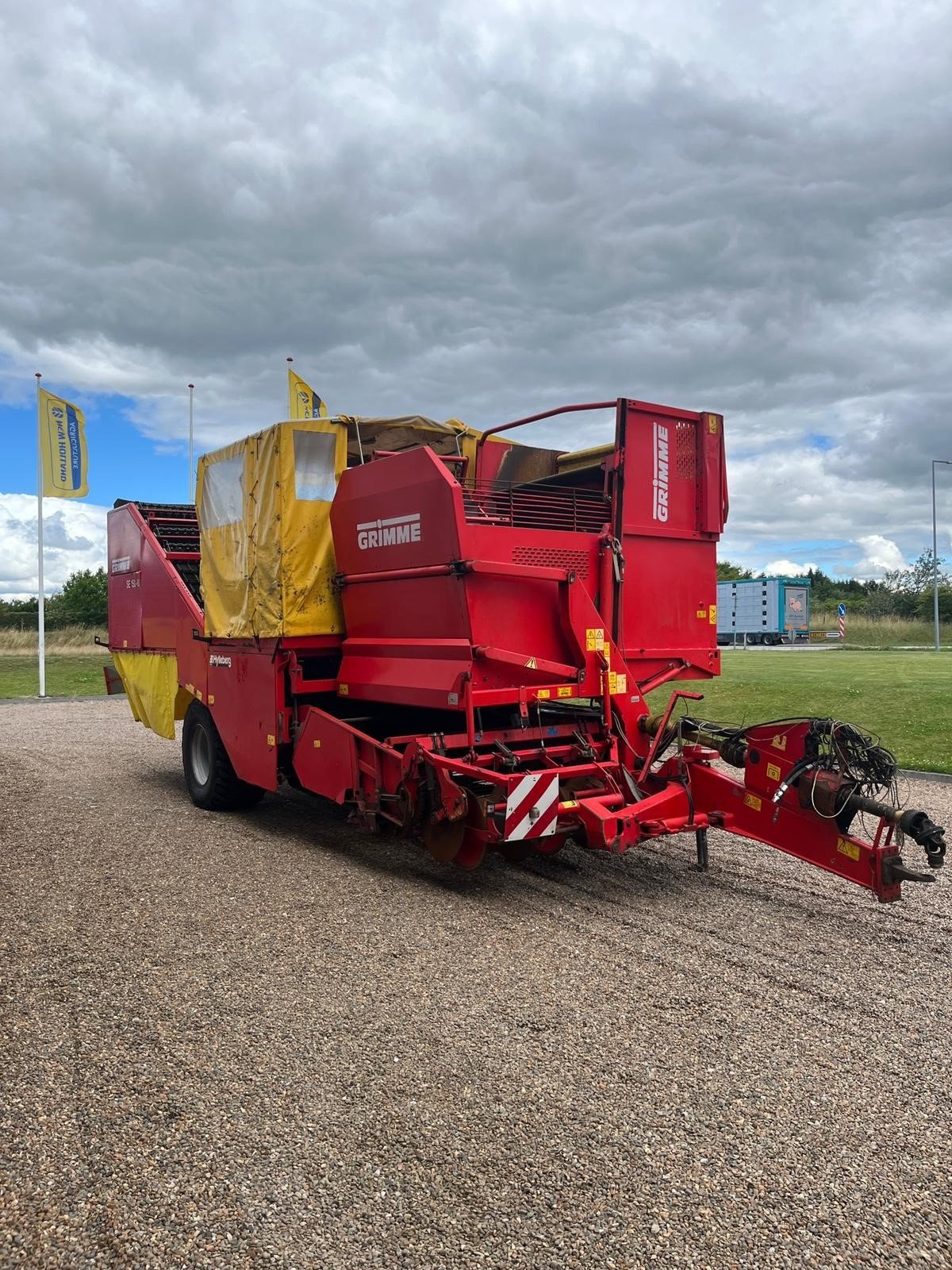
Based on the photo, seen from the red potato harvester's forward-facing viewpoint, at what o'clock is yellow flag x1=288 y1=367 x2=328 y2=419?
The yellow flag is roughly at 7 o'clock from the red potato harvester.

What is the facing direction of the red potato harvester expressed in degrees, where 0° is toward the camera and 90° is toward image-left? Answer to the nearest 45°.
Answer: approximately 315°

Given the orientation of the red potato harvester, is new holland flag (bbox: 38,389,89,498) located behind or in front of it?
behind

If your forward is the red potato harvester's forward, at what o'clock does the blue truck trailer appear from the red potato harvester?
The blue truck trailer is roughly at 8 o'clock from the red potato harvester.
